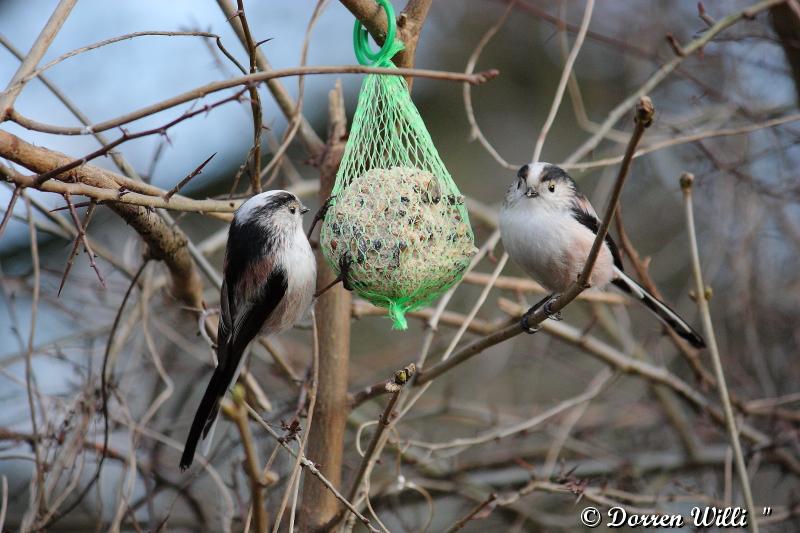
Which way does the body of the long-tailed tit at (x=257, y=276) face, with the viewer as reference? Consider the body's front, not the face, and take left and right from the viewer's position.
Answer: facing to the right of the viewer

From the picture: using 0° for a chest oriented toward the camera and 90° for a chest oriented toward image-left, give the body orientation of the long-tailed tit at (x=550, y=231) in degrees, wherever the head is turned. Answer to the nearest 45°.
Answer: approximately 45°

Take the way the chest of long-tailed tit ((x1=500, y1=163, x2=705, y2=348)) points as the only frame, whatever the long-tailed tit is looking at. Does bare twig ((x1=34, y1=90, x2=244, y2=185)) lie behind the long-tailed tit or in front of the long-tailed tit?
in front

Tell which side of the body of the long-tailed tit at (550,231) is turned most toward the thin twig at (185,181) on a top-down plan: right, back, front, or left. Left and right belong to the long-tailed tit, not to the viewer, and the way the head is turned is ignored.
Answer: front

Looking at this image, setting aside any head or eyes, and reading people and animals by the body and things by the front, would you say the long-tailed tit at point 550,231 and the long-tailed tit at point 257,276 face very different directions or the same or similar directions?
very different directions

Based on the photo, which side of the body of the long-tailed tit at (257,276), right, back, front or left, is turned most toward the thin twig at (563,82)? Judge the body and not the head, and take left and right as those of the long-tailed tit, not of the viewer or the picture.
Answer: front

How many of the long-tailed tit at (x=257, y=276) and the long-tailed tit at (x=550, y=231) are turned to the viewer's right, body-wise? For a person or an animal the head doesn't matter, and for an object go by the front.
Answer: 1
